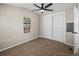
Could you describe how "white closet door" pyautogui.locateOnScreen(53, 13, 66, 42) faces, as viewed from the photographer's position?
facing the viewer and to the left of the viewer
